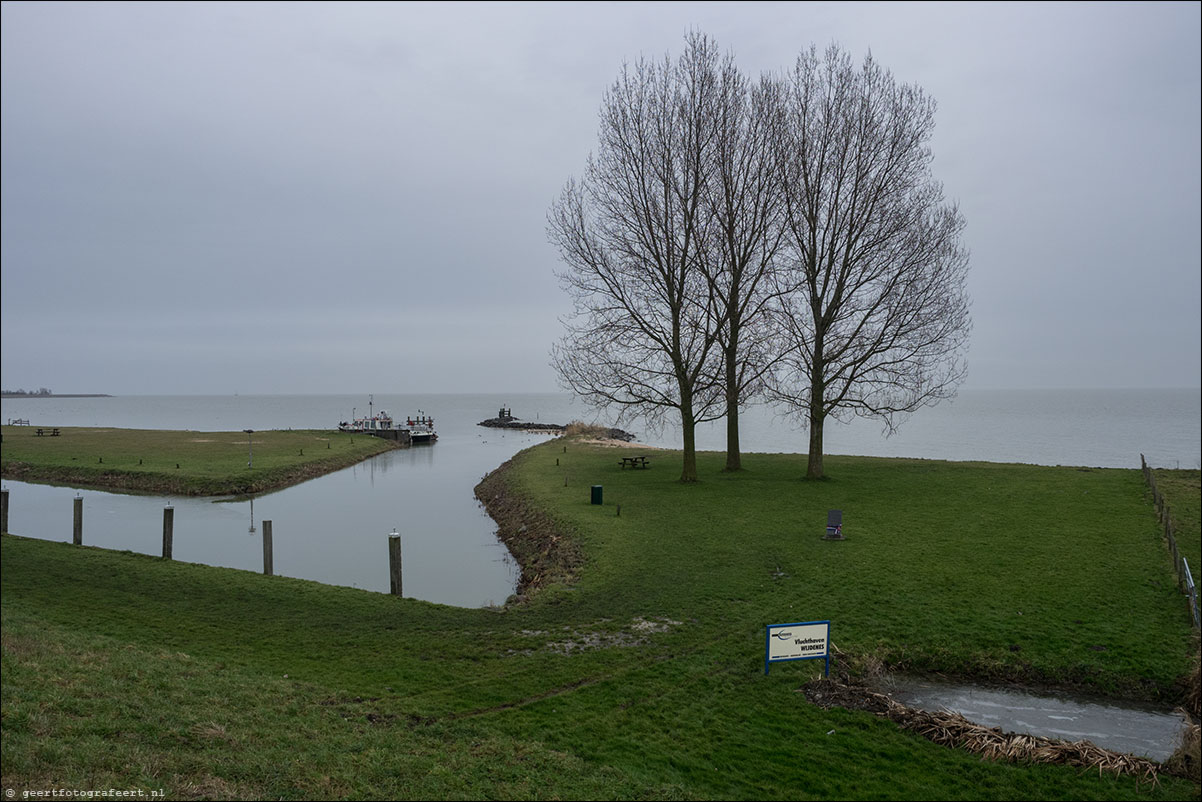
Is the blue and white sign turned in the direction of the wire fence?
no

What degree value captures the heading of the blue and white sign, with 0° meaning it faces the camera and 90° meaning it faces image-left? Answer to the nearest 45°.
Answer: approximately 45°

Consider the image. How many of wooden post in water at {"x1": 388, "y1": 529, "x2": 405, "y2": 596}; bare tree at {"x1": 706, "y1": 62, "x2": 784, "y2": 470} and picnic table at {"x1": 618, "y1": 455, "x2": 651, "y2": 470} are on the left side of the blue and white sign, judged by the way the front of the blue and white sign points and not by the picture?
0

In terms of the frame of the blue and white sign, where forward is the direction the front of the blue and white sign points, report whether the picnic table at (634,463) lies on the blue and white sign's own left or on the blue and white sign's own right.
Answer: on the blue and white sign's own right

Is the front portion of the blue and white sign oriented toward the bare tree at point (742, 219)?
no

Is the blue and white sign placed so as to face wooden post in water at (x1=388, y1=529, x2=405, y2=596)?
no

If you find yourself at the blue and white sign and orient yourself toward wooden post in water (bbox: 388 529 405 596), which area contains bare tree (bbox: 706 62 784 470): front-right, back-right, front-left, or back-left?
front-right
